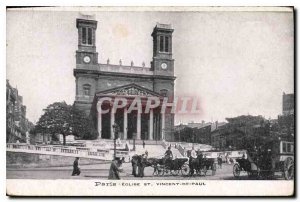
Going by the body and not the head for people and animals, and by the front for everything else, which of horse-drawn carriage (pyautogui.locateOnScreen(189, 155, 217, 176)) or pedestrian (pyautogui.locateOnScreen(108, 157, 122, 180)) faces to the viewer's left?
the horse-drawn carriage

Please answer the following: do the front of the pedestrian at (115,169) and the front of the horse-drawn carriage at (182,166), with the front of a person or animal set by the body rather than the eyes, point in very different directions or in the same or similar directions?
very different directions

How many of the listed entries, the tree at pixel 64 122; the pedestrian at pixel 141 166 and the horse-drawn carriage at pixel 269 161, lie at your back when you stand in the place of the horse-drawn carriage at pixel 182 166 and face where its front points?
1

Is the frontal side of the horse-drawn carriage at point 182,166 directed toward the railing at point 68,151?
yes

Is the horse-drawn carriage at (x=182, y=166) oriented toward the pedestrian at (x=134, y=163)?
yes

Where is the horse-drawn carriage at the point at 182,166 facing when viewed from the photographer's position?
facing to the left of the viewer

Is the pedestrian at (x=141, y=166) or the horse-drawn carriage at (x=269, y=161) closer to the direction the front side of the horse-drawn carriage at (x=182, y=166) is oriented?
the pedestrian

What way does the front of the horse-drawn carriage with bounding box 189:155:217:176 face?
to the viewer's left
